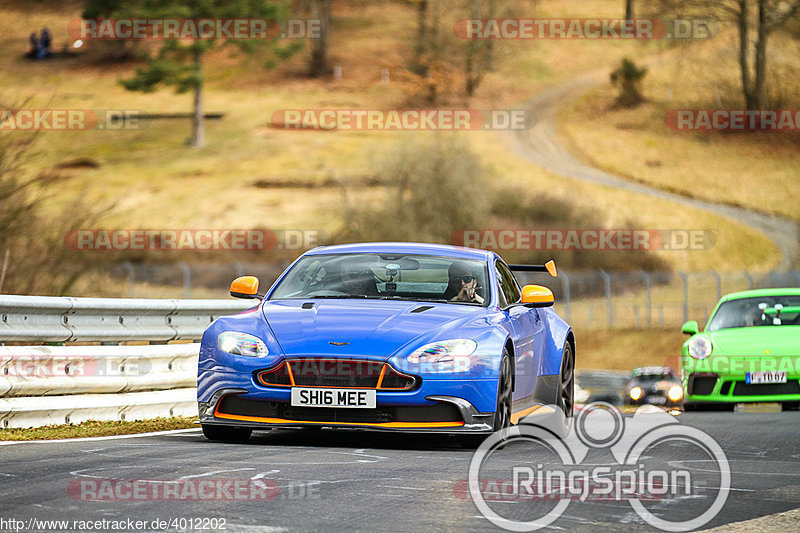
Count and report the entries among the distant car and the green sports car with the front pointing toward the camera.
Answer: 2

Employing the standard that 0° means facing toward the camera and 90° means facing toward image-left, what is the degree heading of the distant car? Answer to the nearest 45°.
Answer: approximately 0°

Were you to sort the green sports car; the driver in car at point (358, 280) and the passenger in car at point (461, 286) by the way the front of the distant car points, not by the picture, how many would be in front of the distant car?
3

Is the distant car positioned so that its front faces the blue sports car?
yes

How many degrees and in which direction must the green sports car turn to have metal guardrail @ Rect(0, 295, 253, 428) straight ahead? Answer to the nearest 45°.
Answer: approximately 45° to its right

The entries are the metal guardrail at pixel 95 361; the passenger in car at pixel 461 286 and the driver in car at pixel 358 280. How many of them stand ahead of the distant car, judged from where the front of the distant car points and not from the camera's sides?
3

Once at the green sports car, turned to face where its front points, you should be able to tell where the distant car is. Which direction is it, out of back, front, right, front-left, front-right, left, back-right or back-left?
back

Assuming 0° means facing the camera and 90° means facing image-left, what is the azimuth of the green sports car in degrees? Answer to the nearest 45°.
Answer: approximately 0°

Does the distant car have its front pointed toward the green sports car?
yes

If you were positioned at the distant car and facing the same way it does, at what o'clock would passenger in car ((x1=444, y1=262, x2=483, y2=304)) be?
The passenger in car is roughly at 12 o'clock from the distant car.
